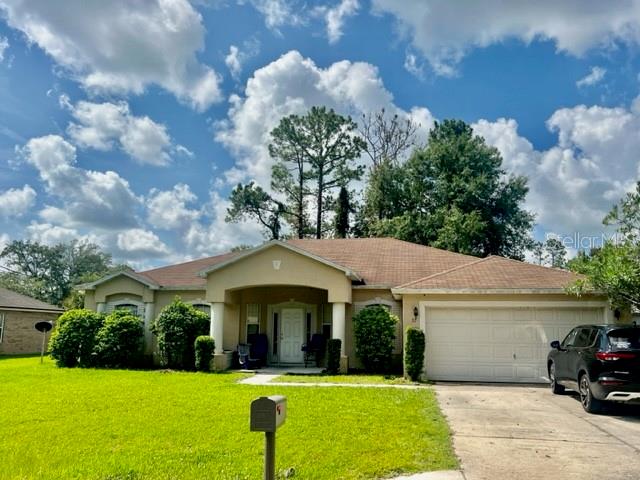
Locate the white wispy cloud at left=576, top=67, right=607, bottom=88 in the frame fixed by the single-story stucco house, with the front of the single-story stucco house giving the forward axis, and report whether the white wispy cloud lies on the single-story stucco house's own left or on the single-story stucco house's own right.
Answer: on the single-story stucco house's own left

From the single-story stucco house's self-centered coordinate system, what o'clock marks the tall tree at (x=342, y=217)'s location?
The tall tree is roughly at 6 o'clock from the single-story stucco house.

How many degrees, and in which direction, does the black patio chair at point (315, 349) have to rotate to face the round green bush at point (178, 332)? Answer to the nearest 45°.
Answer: approximately 45° to its right

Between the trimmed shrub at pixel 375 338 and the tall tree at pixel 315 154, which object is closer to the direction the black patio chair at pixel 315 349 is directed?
the trimmed shrub

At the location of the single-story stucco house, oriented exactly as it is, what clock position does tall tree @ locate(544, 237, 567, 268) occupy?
The tall tree is roughly at 7 o'clock from the single-story stucco house.

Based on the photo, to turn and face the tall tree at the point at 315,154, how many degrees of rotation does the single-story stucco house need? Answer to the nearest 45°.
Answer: approximately 180°

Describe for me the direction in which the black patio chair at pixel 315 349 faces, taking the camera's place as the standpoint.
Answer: facing the viewer and to the left of the viewer

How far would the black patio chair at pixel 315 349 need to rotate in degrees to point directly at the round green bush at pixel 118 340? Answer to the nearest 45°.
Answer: approximately 45° to its right

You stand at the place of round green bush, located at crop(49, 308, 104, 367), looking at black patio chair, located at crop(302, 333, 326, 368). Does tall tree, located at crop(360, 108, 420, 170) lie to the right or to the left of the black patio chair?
left

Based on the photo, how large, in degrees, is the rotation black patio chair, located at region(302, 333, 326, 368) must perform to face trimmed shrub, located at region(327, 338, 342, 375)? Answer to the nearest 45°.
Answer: approximately 45° to its left

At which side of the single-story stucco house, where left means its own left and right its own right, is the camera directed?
front

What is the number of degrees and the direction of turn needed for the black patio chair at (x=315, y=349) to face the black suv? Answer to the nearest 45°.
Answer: approximately 90° to its left

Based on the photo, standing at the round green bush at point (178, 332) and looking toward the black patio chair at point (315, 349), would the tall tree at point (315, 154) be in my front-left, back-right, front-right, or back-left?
front-left

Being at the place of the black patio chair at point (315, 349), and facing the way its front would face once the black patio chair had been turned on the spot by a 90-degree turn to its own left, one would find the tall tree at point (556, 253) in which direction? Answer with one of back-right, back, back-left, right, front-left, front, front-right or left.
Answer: left
